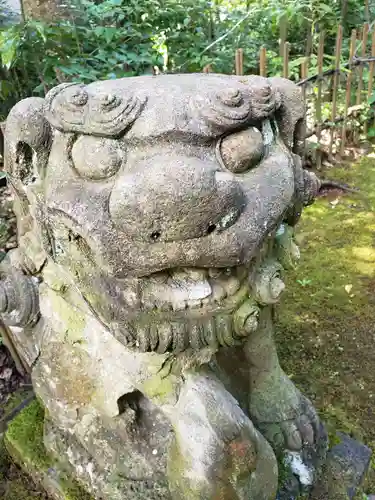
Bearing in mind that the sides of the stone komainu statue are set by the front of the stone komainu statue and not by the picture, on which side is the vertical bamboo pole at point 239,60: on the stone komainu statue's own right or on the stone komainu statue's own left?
on the stone komainu statue's own left

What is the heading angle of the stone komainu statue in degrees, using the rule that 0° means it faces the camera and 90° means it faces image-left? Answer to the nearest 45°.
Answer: approximately 315°

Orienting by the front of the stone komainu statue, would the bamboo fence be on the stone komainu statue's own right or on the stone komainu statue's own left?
on the stone komainu statue's own left
